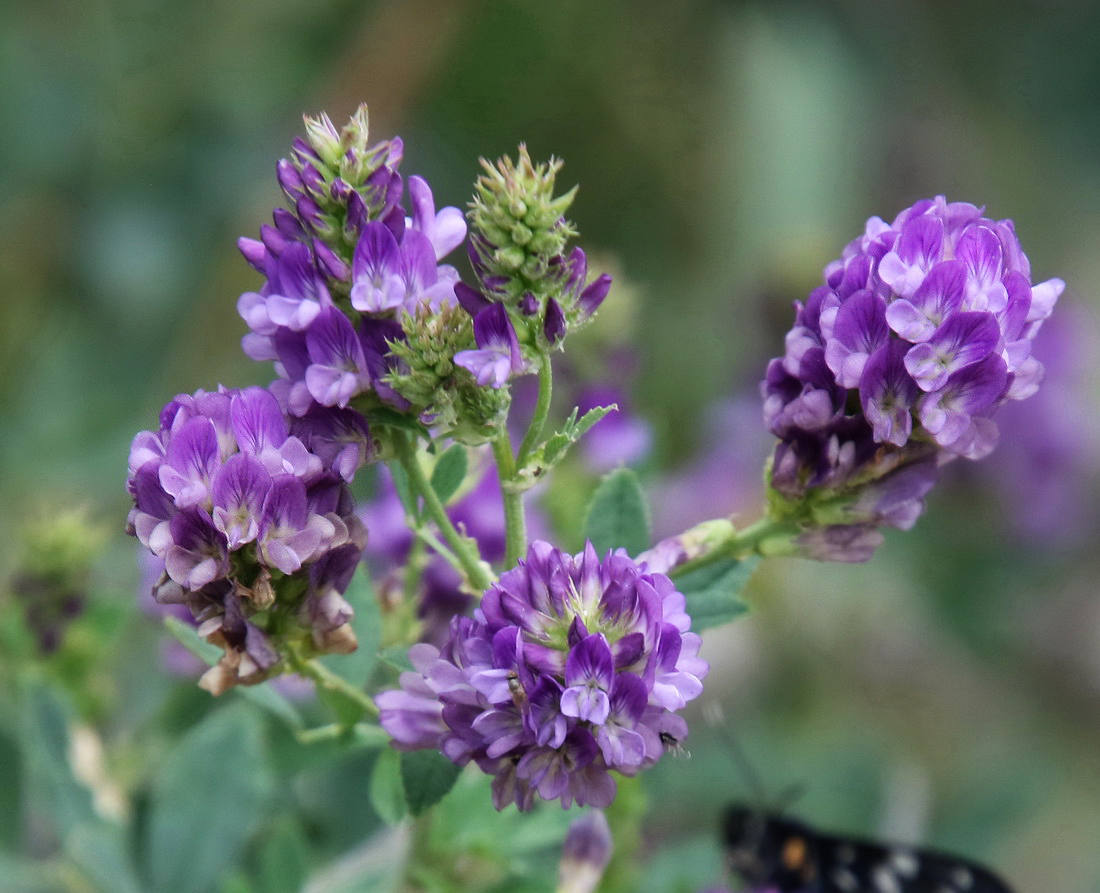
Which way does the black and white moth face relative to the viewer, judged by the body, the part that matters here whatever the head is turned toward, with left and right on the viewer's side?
facing to the left of the viewer

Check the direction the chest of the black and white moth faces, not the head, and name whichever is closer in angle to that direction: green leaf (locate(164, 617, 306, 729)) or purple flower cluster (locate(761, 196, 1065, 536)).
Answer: the green leaf
